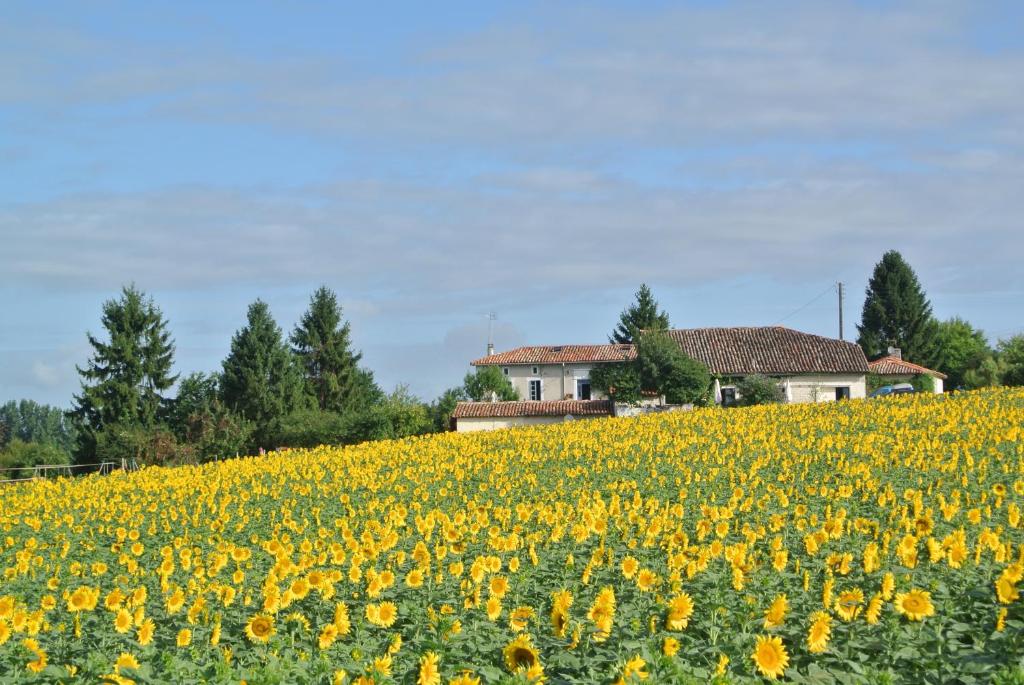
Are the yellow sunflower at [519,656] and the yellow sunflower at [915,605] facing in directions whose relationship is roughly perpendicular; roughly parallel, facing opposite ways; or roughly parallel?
roughly parallel

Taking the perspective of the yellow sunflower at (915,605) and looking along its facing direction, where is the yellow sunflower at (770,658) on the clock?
the yellow sunflower at (770,658) is roughly at 1 o'clock from the yellow sunflower at (915,605).

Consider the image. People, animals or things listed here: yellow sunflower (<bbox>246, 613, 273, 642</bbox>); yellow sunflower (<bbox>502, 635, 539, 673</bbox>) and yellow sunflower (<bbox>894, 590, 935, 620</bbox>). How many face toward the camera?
3

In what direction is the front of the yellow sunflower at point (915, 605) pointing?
toward the camera

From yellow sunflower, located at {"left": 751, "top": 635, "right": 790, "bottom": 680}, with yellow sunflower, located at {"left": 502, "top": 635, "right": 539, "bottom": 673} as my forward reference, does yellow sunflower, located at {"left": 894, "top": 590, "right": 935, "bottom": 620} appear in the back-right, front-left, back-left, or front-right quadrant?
back-right

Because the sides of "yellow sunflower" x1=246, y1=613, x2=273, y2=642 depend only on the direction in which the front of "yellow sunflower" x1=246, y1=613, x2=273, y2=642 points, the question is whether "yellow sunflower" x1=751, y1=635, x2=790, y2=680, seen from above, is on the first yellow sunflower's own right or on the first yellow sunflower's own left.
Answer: on the first yellow sunflower's own left

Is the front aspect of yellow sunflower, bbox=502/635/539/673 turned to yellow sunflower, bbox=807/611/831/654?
no

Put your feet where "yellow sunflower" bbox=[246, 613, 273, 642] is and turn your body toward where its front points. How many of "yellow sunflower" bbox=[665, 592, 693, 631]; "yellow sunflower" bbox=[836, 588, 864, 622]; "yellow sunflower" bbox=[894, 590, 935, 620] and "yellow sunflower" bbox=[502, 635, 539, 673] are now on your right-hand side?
0

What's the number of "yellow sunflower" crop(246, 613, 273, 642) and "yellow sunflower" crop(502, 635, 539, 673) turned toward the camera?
2

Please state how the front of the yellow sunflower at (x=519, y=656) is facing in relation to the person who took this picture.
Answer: facing the viewer

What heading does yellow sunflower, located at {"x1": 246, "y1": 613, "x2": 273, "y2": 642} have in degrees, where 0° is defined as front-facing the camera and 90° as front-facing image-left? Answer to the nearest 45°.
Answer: approximately 0°

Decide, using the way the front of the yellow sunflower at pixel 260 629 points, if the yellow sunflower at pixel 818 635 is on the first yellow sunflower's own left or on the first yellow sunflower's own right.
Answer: on the first yellow sunflower's own left

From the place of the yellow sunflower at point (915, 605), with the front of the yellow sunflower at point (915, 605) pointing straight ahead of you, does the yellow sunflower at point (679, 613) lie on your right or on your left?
on your right

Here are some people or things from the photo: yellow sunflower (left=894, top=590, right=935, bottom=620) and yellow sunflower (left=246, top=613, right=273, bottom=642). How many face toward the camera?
2

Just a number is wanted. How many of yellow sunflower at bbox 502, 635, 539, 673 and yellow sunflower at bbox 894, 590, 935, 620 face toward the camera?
2

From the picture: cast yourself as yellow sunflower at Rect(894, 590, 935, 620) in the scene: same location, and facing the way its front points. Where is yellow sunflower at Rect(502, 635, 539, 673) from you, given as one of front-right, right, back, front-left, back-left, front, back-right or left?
front-right
